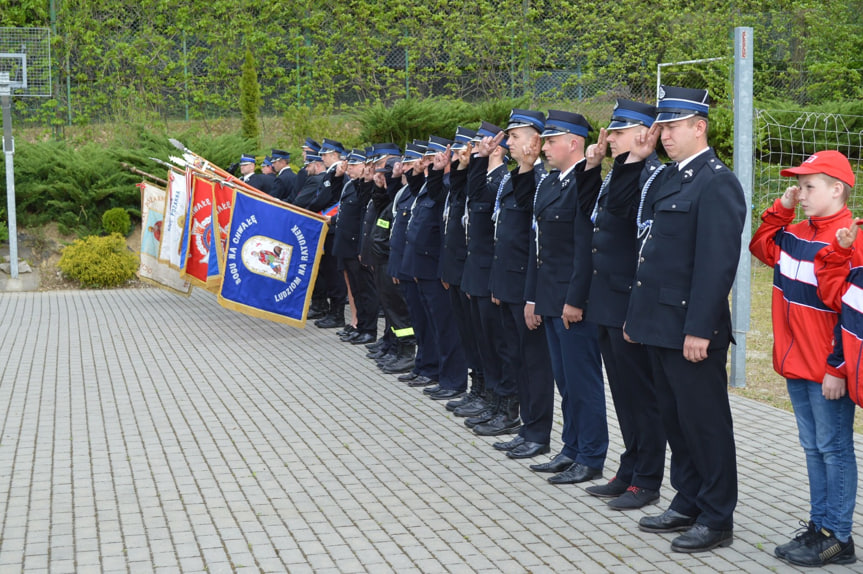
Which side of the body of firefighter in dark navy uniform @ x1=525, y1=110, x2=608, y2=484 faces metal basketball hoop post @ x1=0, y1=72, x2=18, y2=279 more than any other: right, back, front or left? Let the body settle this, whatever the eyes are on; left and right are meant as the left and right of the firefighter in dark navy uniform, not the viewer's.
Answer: right

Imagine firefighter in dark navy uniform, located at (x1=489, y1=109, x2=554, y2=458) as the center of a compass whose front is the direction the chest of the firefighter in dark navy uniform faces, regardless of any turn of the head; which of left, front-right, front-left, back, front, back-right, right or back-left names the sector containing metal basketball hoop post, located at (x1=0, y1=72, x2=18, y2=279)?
right

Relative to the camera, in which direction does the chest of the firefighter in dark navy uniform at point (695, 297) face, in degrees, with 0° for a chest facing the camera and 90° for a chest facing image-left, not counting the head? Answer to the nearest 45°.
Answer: approximately 45°

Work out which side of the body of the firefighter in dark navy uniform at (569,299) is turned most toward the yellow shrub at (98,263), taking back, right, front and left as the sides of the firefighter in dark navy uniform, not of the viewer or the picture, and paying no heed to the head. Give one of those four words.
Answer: right

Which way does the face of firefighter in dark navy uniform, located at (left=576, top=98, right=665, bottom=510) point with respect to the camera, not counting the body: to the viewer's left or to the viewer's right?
to the viewer's left

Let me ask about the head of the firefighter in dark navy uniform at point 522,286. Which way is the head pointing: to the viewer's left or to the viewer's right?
to the viewer's left

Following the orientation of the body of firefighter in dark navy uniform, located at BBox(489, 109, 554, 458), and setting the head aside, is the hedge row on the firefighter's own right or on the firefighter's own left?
on the firefighter's own right

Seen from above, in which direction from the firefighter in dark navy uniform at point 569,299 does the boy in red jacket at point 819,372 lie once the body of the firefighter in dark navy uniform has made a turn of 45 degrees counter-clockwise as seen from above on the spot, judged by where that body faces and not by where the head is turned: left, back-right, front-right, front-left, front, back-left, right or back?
front-left
